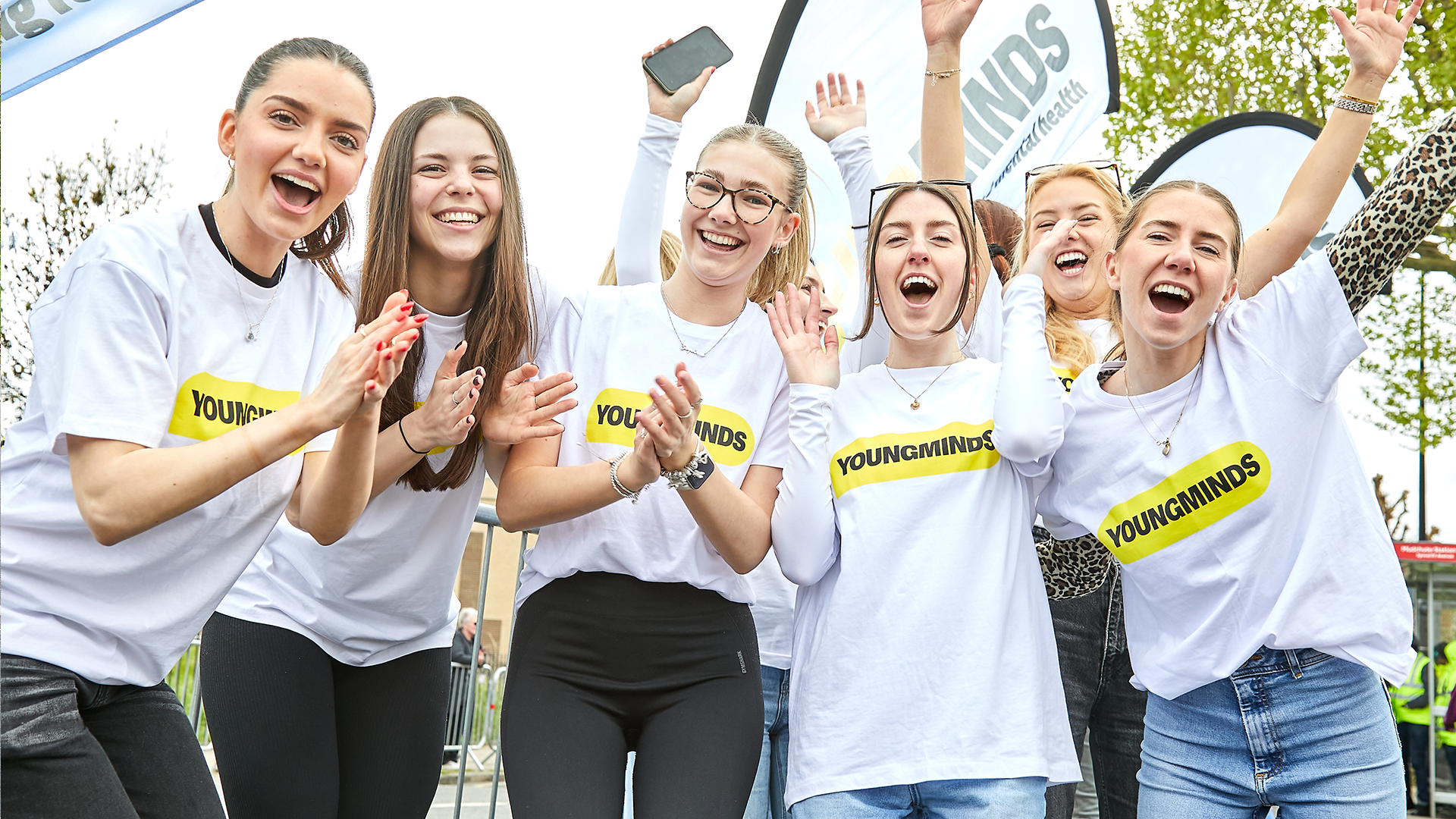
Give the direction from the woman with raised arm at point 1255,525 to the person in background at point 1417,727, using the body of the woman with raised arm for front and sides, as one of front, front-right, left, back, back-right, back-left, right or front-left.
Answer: back

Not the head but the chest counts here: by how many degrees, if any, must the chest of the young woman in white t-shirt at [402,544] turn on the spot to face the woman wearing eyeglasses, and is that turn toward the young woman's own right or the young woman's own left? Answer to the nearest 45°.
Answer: approximately 45° to the young woman's own left

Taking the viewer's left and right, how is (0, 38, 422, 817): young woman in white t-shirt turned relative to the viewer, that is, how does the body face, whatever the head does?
facing the viewer and to the right of the viewer

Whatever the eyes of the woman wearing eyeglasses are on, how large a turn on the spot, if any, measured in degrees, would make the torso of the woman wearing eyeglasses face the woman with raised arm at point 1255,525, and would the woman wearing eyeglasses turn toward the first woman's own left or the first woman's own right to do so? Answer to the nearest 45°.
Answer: approximately 90° to the first woman's own left

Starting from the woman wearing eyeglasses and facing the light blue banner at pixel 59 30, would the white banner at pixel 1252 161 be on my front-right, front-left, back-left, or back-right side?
back-right

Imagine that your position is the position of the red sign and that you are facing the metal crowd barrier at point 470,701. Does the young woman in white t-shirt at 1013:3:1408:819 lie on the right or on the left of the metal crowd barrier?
left

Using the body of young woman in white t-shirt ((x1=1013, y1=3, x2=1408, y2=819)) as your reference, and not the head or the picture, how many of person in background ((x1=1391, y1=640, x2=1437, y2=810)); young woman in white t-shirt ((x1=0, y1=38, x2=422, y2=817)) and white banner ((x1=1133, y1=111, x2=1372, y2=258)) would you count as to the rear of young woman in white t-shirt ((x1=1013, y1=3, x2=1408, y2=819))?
2
